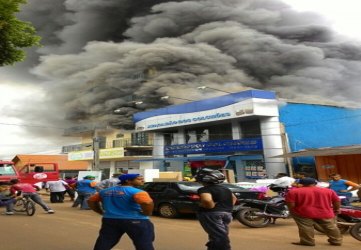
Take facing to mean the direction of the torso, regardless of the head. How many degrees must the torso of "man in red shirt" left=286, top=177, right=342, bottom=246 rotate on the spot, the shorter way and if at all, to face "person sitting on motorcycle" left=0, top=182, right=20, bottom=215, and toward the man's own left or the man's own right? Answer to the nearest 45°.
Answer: approximately 90° to the man's own left

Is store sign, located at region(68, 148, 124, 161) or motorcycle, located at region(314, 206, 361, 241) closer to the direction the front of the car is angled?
the store sign

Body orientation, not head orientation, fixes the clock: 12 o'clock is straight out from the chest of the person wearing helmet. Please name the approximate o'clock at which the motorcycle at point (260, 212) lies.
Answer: The motorcycle is roughly at 2 o'clock from the person wearing helmet.

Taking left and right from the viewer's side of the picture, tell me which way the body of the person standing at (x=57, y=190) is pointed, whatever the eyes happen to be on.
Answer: facing away from the viewer

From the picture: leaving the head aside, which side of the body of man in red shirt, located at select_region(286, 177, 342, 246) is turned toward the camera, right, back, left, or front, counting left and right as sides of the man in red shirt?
back

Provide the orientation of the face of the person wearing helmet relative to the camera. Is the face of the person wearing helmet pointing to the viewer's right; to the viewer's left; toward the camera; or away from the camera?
away from the camera

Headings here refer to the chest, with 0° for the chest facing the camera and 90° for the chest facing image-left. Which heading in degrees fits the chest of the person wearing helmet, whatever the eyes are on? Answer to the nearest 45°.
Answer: approximately 135°

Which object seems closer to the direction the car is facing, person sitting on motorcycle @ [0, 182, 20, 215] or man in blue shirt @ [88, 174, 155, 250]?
the person sitting on motorcycle

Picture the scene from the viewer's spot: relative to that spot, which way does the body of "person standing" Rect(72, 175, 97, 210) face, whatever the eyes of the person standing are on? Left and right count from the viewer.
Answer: facing away from the viewer and to the right of the viewer

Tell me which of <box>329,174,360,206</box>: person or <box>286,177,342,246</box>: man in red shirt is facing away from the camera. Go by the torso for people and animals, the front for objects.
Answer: the man in red shirt
